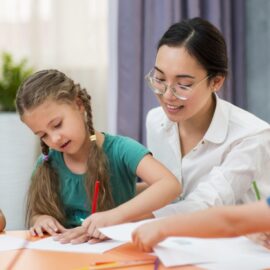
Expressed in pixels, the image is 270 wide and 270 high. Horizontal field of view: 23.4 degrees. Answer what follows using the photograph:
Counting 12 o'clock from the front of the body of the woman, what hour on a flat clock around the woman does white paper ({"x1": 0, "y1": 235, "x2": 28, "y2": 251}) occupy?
The white paper is roughly at 12 o'clock from the woman.

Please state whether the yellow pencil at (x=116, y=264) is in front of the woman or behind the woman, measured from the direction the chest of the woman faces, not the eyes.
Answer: in front

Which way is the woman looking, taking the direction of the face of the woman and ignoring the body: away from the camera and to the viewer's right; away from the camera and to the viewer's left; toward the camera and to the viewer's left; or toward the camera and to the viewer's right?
toward the camera and to the viewer's left

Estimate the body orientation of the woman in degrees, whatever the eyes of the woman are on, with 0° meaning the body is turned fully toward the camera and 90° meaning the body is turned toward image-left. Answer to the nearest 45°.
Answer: approximately 45°

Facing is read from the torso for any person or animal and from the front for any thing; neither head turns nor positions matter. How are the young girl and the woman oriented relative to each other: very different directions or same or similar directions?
same or similar directions

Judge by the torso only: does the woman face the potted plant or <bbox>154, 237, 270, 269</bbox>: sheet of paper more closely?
the sheet of paper

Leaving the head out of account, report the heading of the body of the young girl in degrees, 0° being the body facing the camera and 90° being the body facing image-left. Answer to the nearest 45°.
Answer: approximately 45°

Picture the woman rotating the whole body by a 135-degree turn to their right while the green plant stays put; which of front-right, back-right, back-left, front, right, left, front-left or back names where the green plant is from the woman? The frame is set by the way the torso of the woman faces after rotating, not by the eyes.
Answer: front-left

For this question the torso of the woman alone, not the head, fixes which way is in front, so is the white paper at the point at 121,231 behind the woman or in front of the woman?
in front

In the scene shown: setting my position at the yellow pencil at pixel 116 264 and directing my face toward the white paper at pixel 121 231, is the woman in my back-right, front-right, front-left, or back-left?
front-right

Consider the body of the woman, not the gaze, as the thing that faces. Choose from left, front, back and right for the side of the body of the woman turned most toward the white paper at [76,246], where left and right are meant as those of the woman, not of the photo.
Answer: front

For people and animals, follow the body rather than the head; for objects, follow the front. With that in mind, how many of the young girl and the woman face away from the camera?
0
